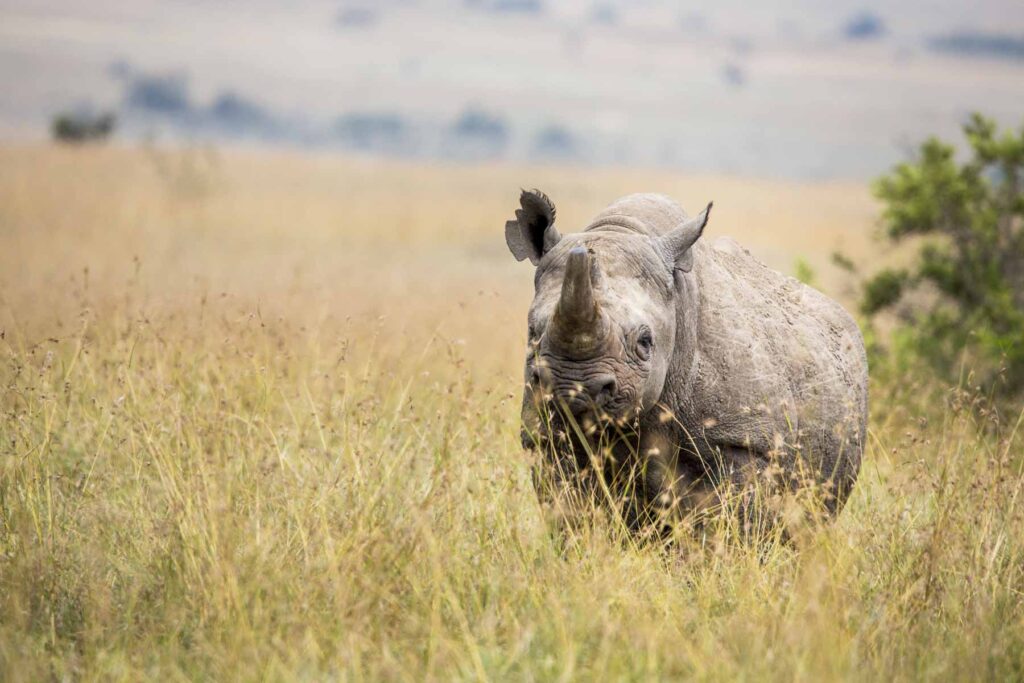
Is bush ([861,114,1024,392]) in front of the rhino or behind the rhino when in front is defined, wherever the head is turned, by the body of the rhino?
behind

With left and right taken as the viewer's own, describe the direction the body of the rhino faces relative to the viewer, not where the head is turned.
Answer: facing the viewer and to the left of the viewer
